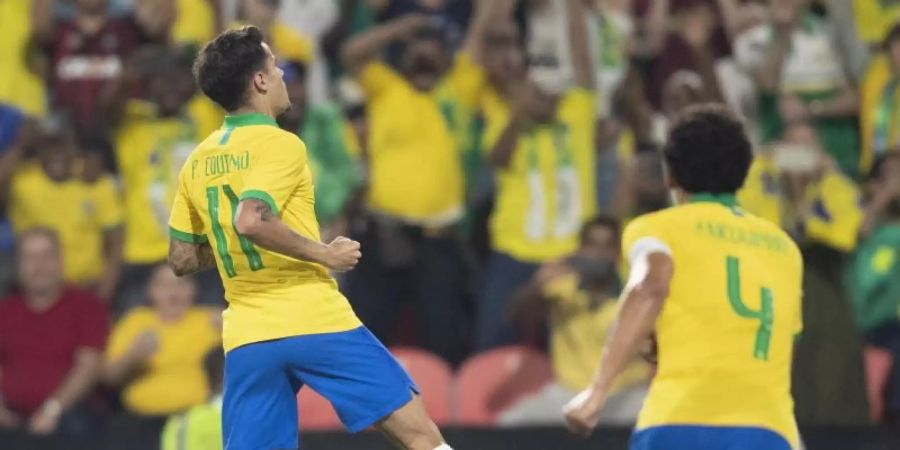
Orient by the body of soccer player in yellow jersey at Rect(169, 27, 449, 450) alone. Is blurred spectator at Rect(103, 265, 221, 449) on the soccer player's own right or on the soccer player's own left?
on the soccer player's own left

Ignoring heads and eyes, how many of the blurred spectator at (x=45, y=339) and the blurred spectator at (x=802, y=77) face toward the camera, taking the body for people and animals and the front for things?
2

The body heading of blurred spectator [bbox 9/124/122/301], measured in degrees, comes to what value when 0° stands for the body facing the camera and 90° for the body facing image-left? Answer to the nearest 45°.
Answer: approximately 0°

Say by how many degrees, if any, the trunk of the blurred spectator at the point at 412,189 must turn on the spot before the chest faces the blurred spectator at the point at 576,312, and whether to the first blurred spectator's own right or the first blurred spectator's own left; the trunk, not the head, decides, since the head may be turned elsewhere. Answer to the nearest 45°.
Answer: approximately 45° to the first blurred spectator's own left

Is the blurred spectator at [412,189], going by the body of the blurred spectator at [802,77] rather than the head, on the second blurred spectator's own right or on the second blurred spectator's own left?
on the second blurred spectator's own right

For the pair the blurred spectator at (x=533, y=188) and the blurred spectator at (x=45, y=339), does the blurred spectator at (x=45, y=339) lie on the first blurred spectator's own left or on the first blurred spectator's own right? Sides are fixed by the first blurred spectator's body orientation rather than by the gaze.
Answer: on the first blurred spectator's own right

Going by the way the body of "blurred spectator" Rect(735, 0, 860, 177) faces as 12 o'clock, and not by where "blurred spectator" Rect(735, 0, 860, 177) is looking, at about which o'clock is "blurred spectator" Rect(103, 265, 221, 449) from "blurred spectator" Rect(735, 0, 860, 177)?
"blurred spectator" Rect(103, 265, 221, 449) is roughly at 2 o'clock from "blurred spectator" Rect(735, 0, 860, 177).

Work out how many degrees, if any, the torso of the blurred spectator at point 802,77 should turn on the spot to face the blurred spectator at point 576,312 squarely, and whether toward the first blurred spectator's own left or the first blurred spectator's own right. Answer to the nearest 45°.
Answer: approximately 45° to the first blurred spectator's own right

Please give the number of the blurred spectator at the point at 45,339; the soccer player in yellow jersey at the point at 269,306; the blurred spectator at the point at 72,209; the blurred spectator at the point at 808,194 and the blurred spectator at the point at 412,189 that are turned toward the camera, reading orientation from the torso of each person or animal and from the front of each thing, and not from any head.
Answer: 4

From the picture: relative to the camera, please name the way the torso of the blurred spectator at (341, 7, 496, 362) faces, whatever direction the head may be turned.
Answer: toward the camera

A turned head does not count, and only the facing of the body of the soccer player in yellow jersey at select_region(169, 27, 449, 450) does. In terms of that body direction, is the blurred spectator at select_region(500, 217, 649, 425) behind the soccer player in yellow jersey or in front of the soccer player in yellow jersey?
in front
